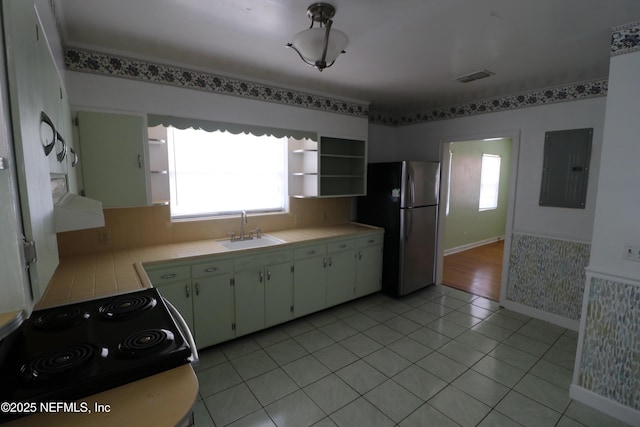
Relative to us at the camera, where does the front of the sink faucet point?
facing the viewer and to the right of the viewer

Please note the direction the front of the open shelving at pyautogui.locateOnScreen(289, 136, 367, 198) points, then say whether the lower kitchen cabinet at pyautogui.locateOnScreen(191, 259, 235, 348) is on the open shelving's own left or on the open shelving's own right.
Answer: on the open shelving's own right

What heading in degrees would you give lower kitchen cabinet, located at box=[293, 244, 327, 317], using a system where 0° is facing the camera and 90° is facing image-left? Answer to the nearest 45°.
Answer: approximately 315°

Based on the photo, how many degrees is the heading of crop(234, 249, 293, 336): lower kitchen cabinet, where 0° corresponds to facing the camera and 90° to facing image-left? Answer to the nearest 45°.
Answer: approximately 315°

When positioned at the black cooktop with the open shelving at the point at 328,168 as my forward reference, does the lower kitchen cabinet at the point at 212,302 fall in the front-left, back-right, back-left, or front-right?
front-left

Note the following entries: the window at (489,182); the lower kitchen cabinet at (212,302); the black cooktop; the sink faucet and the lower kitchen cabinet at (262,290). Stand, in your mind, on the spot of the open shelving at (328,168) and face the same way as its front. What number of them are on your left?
1

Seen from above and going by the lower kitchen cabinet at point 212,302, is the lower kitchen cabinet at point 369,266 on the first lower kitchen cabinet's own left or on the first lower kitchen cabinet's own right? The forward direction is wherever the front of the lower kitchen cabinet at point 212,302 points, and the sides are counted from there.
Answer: on the first lower kitchen cabinet's own left

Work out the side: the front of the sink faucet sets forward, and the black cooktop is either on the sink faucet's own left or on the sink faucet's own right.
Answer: on the sink faucet's own right

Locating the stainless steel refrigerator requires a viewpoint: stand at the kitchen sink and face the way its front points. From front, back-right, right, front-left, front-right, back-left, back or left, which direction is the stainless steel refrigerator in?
front-left

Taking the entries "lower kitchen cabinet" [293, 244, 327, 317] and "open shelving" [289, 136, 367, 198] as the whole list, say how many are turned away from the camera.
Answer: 0

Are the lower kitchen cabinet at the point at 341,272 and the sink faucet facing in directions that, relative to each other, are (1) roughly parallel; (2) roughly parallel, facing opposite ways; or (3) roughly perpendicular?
roughly parallel

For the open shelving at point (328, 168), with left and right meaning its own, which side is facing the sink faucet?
right

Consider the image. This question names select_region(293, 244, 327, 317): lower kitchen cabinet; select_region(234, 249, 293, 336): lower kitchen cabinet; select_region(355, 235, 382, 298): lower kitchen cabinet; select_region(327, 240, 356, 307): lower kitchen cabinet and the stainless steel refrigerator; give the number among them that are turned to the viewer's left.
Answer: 0

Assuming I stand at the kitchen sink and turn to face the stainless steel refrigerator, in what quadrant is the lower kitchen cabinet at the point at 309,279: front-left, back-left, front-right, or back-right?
front-right

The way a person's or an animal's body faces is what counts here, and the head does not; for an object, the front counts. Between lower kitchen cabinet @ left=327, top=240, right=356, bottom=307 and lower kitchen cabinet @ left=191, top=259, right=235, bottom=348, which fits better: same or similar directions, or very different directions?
same or similar directions

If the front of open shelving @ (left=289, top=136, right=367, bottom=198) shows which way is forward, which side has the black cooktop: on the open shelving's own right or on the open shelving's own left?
on the open shelving's own right

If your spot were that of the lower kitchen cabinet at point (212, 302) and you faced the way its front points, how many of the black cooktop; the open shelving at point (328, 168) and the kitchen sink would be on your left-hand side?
2

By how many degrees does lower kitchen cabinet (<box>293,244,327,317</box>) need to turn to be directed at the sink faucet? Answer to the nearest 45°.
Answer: approximately 135° to its right

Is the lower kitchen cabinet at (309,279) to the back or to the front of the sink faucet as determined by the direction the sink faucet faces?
to the front
